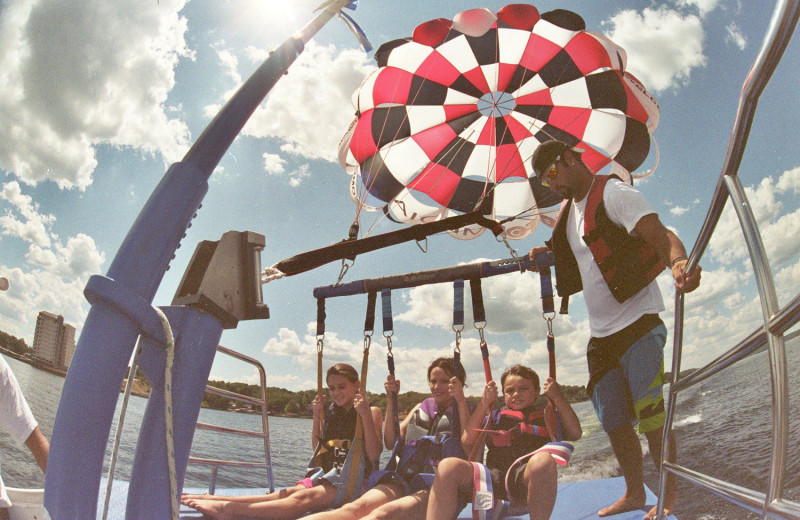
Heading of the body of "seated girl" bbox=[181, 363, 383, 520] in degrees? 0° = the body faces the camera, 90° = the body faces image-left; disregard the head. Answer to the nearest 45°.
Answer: approximately 45°

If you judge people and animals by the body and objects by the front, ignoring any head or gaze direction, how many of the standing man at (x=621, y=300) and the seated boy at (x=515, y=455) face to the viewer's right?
0

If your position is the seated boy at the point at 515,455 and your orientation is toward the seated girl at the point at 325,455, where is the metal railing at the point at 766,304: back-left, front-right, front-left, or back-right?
back-left

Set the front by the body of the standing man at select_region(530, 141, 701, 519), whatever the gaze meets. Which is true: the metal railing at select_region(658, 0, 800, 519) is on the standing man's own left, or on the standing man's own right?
on the standing man's own left

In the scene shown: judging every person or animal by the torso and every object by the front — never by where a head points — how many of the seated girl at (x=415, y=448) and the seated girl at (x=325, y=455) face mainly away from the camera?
0
